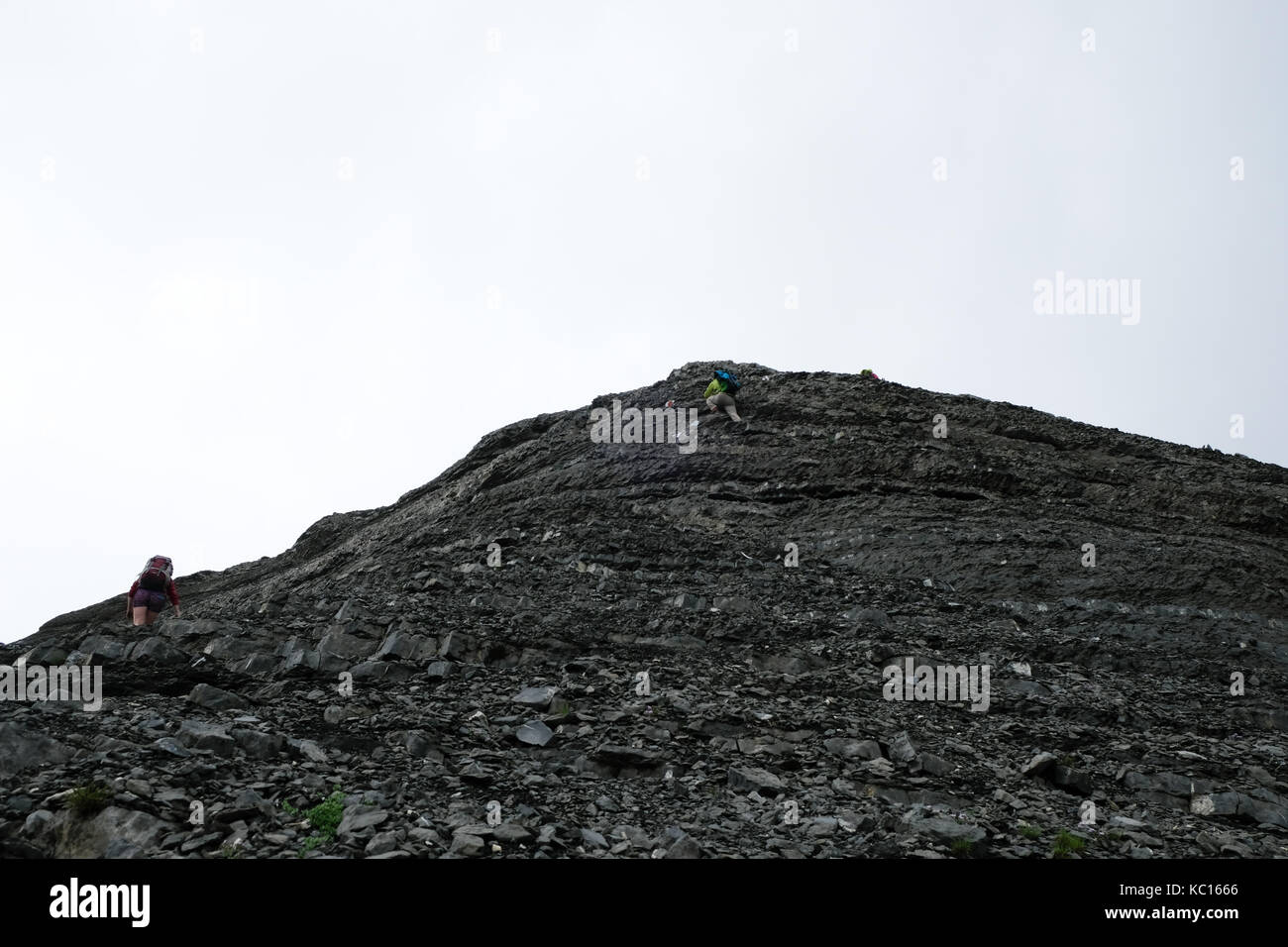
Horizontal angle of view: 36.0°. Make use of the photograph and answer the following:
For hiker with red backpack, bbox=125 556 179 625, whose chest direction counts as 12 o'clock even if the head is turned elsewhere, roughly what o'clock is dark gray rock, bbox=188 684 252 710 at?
The dark gray rock is roughly at 6 o'clock from the hiker with red backpack.

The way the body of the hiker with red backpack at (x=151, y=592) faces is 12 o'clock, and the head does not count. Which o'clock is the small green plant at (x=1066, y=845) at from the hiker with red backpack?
The small green plant is roughly at 5 o'clock from the hiker with red backpack.

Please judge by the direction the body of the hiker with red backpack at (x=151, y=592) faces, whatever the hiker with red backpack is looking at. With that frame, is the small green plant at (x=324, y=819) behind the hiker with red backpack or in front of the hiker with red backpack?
behind

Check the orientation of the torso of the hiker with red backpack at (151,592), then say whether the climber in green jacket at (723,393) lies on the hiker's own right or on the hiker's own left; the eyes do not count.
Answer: on the hiker's own right

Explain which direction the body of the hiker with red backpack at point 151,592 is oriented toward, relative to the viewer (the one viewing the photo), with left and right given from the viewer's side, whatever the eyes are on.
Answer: facing away from the viewer

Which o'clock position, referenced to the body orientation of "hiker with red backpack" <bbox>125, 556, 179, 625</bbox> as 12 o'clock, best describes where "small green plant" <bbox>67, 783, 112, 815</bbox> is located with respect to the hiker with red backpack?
The small green plant is roughly at 6 o'clock from the hiker with red backpack.
